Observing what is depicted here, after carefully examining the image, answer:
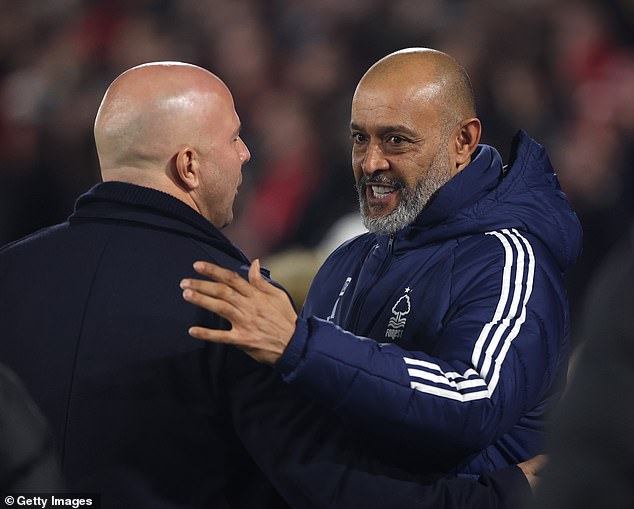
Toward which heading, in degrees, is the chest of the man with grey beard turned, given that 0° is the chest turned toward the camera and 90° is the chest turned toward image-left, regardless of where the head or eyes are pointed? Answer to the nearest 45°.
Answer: approximately 45°

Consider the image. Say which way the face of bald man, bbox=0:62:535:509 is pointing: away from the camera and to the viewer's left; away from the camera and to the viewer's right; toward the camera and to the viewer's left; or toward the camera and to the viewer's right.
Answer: away from the camera and to the viewer's right

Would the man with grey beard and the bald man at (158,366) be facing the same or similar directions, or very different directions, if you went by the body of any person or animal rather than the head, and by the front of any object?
very different directions

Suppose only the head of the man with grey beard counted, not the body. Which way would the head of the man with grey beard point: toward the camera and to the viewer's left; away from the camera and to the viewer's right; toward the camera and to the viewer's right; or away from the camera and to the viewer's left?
toward the camera and to the viewer's left

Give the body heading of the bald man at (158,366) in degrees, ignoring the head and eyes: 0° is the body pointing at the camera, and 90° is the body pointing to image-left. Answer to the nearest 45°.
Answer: approximately 225°
